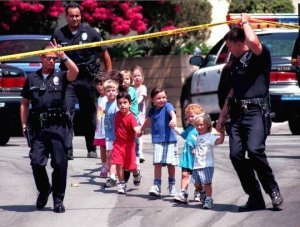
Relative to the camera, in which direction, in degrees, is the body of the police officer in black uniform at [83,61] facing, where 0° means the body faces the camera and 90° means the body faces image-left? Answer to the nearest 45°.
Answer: approximately 0°

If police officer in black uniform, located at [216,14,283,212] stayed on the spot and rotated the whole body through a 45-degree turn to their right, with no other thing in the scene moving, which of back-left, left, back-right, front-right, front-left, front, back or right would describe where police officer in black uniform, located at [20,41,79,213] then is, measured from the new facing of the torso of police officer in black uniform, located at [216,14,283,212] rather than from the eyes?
front

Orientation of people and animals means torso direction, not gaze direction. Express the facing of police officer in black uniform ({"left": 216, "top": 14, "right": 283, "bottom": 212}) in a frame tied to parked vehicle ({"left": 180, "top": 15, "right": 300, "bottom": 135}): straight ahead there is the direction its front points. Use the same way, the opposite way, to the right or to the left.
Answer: to the left

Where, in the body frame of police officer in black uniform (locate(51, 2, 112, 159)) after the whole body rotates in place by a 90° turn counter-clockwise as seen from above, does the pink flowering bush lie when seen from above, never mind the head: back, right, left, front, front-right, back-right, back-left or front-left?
left

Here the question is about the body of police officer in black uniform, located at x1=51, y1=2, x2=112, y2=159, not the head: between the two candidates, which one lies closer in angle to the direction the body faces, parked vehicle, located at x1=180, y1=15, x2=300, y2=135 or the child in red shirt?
the child in red shirt

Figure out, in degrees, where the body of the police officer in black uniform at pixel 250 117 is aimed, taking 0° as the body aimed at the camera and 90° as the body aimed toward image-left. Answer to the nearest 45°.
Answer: approximately 45°

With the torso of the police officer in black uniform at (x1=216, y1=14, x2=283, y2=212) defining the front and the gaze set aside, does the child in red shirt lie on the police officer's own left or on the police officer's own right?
on the police officer's own right

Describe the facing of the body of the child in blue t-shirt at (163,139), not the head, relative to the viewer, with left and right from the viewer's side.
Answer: facing the viewer

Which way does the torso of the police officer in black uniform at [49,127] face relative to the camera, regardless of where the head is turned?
toward the camera
